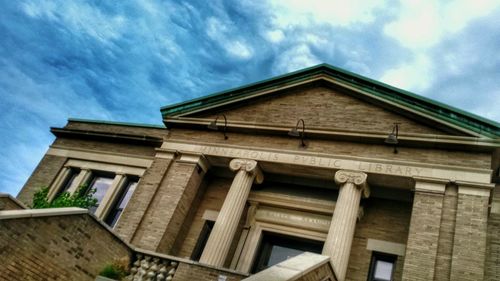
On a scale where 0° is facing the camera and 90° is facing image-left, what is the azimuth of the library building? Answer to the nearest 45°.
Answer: approximately 0°
